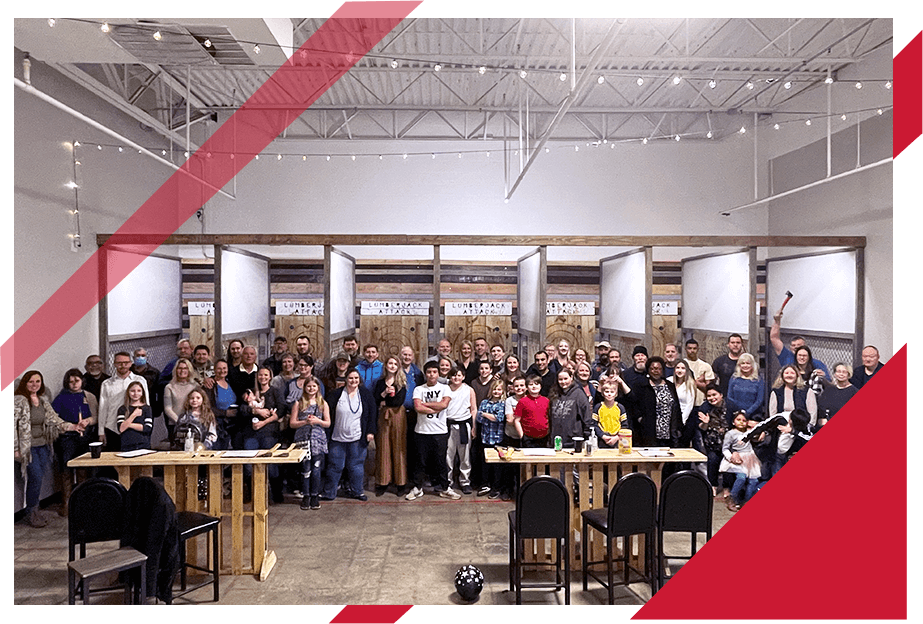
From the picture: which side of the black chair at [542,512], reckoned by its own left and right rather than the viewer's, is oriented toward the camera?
back

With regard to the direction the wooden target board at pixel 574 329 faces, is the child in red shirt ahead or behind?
ahead

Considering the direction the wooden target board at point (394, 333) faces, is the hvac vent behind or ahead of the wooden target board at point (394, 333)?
ahead

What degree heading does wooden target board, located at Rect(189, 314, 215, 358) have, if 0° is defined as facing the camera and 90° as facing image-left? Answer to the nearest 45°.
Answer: approximately 0°

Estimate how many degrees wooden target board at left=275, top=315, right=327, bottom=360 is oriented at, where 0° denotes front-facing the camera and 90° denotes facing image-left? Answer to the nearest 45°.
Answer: approximately 0°

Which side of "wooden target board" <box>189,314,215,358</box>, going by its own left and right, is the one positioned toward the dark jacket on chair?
front

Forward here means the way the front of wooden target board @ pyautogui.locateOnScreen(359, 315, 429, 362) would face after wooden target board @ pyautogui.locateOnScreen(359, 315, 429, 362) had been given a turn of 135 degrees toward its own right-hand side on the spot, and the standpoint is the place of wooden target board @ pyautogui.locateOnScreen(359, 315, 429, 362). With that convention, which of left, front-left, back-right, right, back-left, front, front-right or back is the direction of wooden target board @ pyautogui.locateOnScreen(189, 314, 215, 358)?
front-left

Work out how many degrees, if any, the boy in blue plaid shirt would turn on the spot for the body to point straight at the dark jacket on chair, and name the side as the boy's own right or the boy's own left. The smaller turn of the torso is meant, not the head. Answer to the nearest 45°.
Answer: approximately 45° to the boy's own right

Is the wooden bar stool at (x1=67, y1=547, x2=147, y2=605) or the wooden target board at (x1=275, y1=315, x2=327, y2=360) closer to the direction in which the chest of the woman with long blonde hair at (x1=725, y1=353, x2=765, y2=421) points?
the wooden bar stool

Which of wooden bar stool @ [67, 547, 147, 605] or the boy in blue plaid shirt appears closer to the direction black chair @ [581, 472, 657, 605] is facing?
the boy in blue plaid shirt

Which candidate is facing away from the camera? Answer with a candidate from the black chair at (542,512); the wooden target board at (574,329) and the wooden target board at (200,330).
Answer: the black chair

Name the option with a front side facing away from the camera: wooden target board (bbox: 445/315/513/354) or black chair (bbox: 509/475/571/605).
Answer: the black chair

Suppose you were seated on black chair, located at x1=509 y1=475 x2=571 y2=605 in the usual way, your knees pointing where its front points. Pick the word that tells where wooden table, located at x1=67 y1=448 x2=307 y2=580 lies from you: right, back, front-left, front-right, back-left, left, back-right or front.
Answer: left

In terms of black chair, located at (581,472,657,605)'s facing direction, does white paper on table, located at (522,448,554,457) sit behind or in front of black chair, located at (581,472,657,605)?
in front
